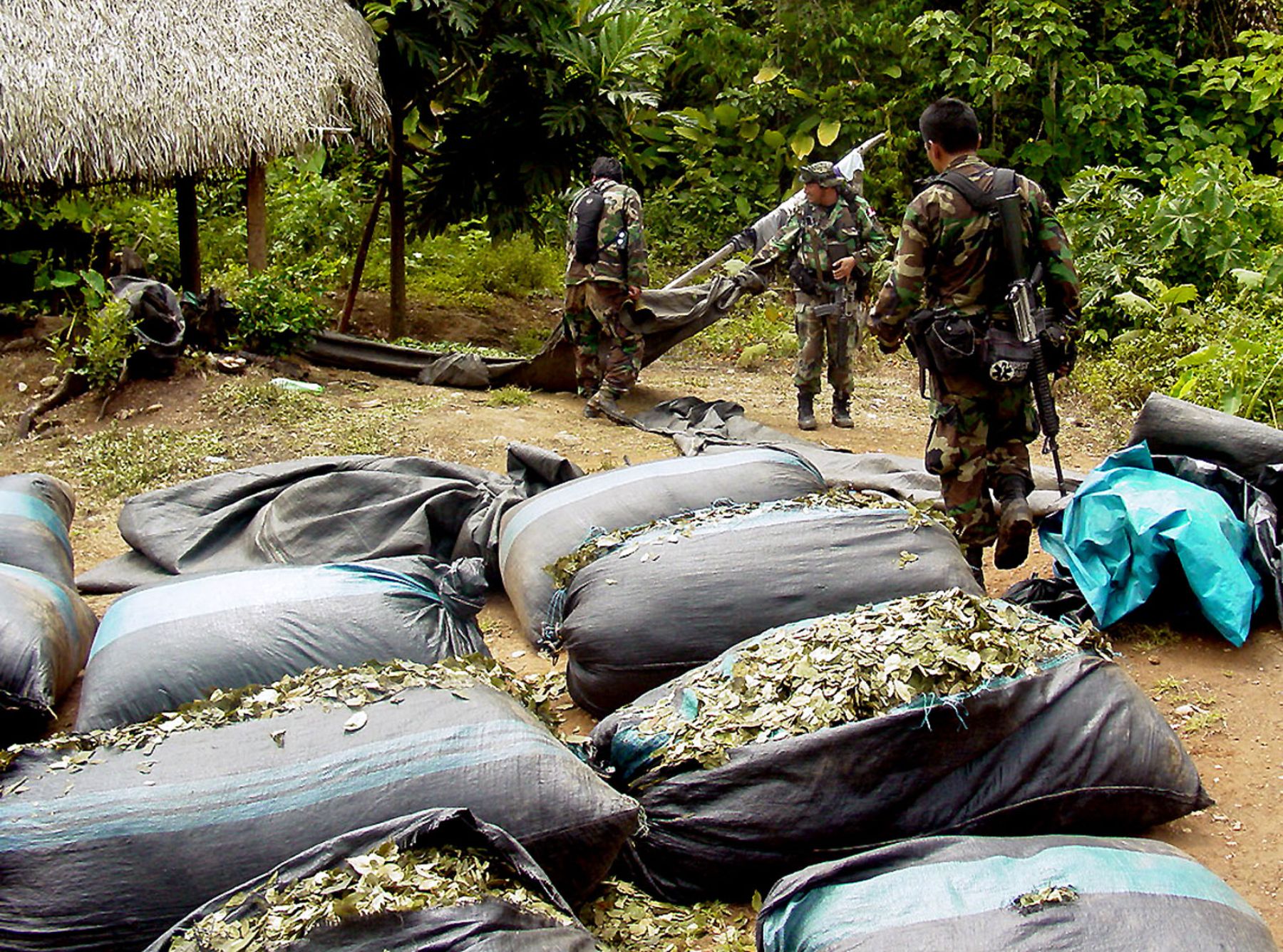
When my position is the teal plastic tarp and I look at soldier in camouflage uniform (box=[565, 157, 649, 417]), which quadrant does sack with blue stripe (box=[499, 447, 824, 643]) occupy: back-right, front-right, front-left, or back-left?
front-left

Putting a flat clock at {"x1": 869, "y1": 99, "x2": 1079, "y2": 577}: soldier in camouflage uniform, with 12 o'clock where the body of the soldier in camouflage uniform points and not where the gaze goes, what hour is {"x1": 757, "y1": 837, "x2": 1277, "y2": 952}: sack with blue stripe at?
The sack with blue stripe is roughly at 6 o'clock from the soldier in camouflage uniform.

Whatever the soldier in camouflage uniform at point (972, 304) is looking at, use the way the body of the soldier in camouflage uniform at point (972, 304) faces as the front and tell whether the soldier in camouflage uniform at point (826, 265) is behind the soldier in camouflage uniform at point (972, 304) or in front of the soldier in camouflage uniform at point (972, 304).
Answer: in front

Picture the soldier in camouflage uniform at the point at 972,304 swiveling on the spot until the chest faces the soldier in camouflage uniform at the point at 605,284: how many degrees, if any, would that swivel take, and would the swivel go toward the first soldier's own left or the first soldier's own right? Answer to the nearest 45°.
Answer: approximately 45° to the first soldier's own left

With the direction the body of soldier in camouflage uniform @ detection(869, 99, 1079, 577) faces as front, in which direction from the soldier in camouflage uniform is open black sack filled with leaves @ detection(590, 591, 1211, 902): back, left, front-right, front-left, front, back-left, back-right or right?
back

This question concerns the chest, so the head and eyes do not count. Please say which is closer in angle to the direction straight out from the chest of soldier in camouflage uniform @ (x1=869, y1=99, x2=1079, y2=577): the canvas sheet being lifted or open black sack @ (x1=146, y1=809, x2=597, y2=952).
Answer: the canvas sheet being lifted

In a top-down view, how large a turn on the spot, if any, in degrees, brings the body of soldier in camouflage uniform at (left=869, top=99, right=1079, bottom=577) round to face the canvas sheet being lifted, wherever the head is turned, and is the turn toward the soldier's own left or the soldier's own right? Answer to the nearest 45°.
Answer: approximately 45° to the soldier's own left

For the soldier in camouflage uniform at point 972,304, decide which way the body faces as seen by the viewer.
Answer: away from the camera

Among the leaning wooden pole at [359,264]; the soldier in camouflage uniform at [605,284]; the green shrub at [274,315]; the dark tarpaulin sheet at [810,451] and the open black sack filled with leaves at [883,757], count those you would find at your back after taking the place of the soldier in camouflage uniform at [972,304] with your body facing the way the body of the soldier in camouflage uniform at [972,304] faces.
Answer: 1

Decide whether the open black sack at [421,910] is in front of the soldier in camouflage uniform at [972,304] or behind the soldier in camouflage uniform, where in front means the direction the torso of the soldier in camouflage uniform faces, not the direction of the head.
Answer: behind

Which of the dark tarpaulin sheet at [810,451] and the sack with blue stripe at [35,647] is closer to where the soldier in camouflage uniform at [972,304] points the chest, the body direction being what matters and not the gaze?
the dark tarpaulin sheet

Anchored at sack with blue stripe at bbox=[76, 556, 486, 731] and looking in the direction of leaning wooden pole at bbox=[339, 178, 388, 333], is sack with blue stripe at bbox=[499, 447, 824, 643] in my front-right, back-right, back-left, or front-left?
front-right

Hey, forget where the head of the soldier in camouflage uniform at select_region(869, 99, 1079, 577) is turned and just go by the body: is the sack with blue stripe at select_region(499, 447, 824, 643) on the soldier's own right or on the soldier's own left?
on the soldier's own left

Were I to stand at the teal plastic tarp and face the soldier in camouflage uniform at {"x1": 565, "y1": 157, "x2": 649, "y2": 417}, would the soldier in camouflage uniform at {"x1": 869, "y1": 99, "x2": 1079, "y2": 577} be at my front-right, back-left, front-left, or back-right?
front-left

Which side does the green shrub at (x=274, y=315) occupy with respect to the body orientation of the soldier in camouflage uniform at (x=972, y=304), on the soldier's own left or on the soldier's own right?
on the soldier's own left
